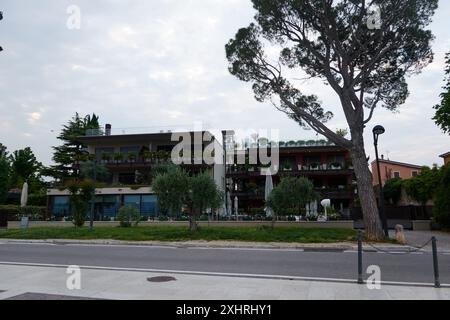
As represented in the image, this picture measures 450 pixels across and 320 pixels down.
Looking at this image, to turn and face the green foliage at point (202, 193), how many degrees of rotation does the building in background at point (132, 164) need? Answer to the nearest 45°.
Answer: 0° — it already faces it

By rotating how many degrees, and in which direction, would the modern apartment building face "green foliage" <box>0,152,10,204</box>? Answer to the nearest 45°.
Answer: approximately 90° to its right

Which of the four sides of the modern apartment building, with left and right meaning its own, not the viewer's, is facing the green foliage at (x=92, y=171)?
right

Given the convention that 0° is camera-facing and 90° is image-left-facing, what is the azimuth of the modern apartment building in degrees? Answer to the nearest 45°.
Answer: approximately 0°

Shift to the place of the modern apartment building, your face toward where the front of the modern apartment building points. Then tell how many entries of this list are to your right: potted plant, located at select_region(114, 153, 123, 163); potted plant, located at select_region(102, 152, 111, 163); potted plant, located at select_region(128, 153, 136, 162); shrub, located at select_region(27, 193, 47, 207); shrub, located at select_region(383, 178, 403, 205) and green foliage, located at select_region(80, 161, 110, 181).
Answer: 5

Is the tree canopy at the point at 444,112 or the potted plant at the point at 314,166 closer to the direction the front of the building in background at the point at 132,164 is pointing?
the tree canopy

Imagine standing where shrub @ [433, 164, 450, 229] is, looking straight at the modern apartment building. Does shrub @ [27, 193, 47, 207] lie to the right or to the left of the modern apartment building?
left
